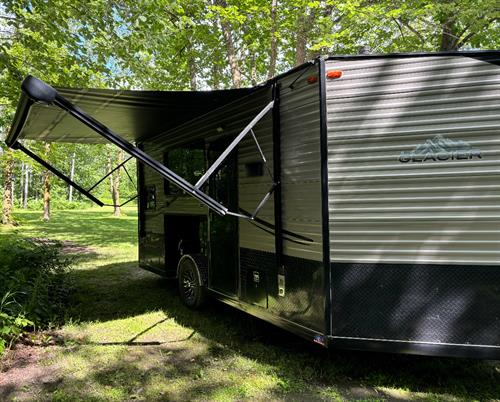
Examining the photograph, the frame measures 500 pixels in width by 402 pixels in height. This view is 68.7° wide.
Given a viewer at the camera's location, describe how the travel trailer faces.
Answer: facing the viewer and to the right of the viewer

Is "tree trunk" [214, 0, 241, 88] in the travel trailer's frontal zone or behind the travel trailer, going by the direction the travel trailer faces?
behind

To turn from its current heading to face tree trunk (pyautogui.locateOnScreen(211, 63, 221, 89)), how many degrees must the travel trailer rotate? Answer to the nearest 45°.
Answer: approximately 135° to its left

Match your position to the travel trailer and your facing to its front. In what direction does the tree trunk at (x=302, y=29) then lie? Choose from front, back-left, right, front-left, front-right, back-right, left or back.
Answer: back-left
